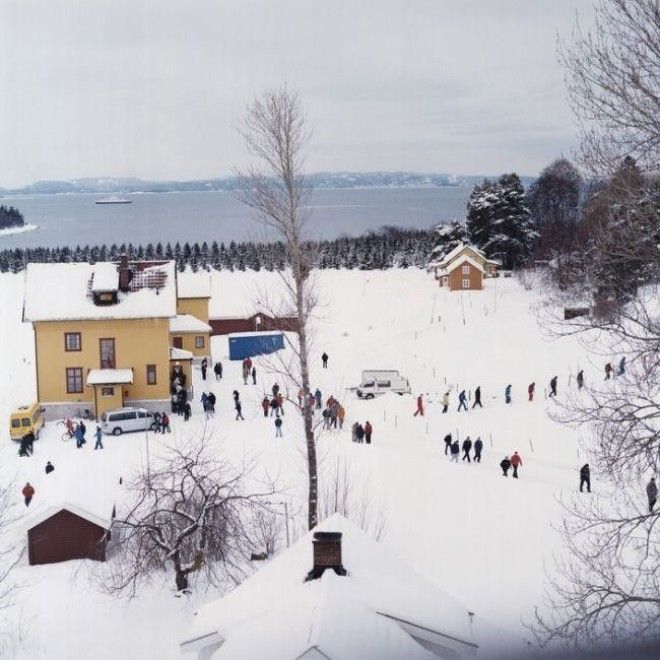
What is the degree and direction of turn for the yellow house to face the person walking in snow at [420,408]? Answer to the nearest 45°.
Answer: approximately 90° to its left

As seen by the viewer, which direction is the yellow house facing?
toward the camera

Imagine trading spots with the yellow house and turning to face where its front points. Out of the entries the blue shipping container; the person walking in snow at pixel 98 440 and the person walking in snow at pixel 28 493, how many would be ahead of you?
2

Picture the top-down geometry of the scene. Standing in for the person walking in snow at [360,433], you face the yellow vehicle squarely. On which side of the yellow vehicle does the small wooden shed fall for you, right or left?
left

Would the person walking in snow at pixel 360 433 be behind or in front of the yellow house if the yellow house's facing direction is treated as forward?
in front

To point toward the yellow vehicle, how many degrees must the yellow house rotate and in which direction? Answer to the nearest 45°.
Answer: approximately 45° to its right

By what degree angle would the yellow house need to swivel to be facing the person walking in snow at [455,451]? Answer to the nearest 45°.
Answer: approximately 45° to its left

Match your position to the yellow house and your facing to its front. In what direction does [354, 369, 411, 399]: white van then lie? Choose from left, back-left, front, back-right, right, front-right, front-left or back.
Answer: left

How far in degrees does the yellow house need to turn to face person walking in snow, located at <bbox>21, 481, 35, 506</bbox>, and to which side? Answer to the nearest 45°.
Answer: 0° — it already faces them

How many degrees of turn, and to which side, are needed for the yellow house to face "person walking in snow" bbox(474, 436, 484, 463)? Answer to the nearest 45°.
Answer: approximately 45° to its left

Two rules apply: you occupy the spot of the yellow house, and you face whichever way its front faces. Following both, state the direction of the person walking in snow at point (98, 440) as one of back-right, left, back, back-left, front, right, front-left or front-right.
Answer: front

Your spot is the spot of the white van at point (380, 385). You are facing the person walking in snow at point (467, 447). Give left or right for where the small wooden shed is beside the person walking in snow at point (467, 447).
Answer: right

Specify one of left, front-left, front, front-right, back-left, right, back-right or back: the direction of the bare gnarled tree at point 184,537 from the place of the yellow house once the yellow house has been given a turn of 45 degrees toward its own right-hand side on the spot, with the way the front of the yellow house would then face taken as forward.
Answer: front-left

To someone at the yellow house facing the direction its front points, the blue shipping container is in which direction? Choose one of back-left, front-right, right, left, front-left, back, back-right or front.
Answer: back-left

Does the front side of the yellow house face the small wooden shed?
yes

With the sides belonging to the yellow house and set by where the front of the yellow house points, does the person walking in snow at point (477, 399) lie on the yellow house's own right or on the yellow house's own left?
on the yellow house's own left

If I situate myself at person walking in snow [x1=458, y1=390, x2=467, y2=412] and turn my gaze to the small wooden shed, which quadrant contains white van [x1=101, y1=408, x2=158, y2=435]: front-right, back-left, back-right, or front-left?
front-right

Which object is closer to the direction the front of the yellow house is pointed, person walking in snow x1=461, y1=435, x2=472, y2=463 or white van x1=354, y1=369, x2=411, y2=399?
the person walking in snow

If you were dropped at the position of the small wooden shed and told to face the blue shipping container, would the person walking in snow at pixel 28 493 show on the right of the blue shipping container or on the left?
left
